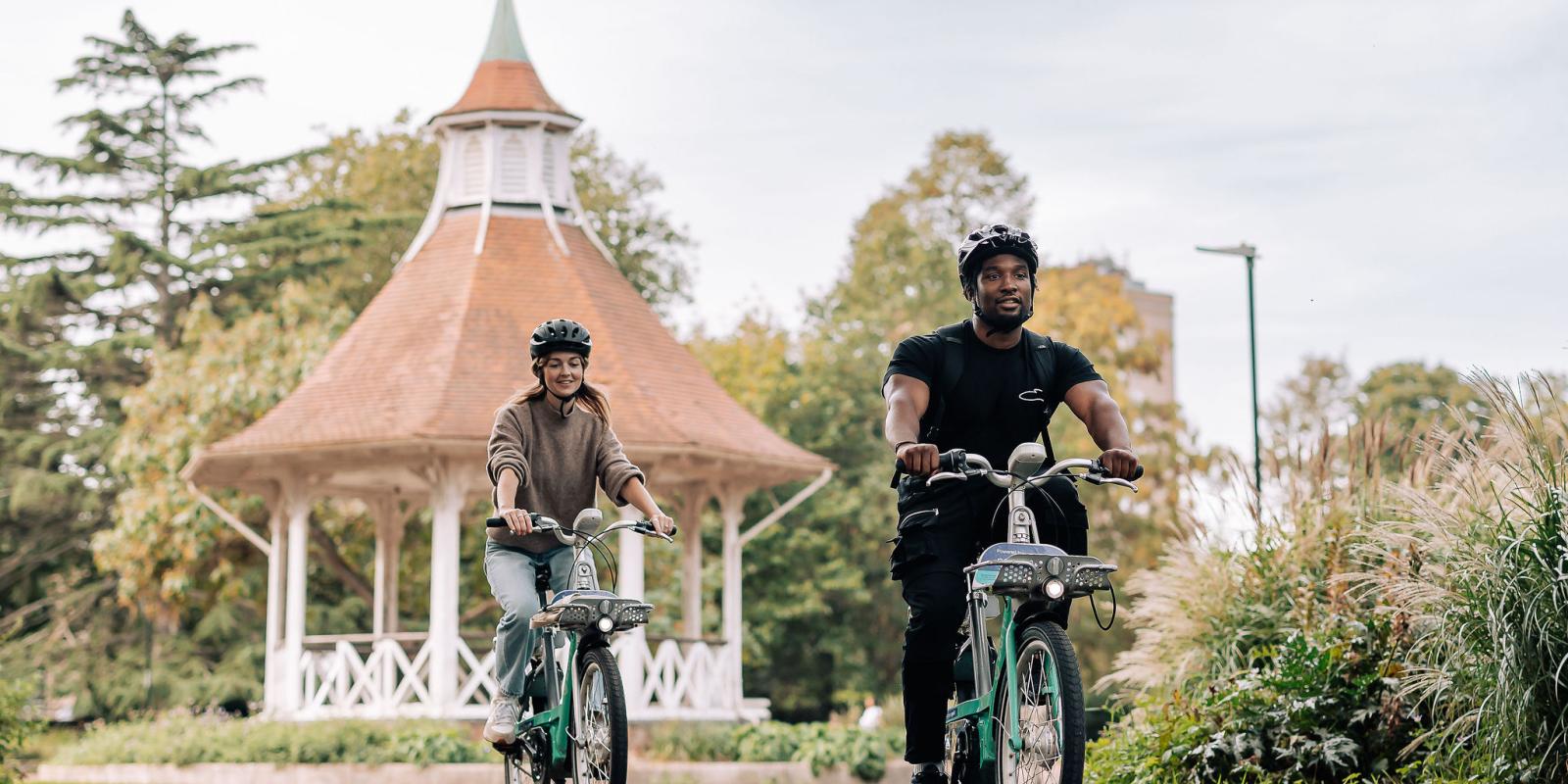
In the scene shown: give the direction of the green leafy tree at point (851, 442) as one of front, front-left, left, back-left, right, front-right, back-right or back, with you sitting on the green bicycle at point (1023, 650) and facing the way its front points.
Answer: back-left

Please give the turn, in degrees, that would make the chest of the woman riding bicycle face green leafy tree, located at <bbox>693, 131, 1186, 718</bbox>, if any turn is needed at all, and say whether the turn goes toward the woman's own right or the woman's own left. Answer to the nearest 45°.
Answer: approximately 135° to the woman's own left

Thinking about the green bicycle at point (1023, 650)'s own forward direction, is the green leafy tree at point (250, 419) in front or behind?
behind

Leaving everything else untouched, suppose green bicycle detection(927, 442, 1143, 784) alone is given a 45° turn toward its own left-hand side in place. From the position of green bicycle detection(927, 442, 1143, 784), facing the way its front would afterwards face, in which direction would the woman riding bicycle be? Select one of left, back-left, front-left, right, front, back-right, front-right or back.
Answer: back-left

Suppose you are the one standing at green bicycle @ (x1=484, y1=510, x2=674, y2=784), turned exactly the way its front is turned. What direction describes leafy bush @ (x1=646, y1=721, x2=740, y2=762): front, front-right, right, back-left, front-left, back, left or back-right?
back-left

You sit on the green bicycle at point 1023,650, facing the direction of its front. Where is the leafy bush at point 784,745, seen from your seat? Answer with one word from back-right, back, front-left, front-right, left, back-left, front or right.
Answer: back-left

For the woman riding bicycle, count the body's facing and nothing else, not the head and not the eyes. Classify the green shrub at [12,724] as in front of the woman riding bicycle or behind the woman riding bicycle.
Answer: behind

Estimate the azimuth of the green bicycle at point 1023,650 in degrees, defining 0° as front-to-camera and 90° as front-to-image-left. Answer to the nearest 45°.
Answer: approximately 315°

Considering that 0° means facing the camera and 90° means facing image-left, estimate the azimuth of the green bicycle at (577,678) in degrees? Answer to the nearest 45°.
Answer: approximately 315°

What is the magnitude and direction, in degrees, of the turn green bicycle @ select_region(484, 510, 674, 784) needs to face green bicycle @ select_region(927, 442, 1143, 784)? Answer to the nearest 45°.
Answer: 0° — it already faces it

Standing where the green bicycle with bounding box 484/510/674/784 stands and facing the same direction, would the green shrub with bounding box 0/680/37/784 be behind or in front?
behind

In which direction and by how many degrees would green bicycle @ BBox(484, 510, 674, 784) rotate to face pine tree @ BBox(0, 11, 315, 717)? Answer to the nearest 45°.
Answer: approximately 135° to its left
